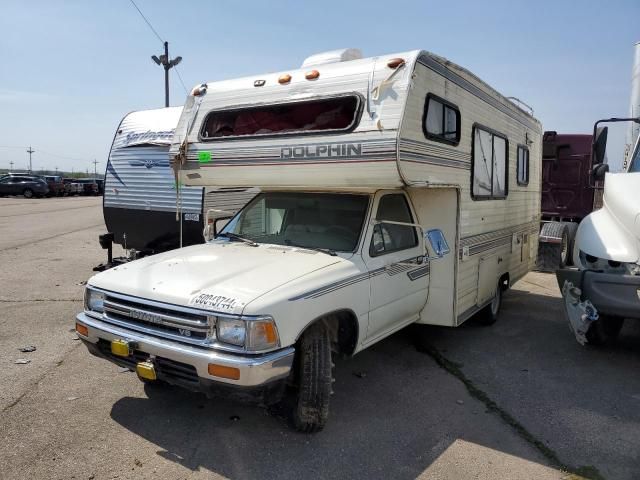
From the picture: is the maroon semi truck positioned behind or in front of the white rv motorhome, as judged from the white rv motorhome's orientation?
behind

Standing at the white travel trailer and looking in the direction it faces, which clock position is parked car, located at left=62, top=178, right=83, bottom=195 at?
The parked car is roughly at 4 o'clock from the white travel trailer.

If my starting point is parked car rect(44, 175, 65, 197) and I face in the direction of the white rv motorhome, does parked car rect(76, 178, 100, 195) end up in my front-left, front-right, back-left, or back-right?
back-left

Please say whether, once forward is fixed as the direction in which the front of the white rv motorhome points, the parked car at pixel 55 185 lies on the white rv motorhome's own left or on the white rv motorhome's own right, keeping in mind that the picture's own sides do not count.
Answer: on the white rv motorhome's own right

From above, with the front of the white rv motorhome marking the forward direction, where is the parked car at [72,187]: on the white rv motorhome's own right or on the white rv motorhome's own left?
on the white rv motorhome's own right

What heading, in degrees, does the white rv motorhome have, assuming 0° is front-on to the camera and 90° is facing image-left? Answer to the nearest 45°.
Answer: approximately 45°

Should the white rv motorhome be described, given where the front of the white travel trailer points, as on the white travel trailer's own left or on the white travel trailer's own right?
on the white travel trailer's own left

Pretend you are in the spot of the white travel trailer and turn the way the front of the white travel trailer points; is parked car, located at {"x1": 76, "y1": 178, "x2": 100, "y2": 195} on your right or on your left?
on your right

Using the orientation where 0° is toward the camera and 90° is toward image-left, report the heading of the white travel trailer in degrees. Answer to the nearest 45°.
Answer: approximately 45°

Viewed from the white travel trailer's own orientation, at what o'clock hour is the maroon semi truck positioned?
The maroon semi truck is roughly at 7 o'clock from the white travel trailer.

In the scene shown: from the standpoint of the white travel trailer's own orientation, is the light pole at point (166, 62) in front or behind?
behind
